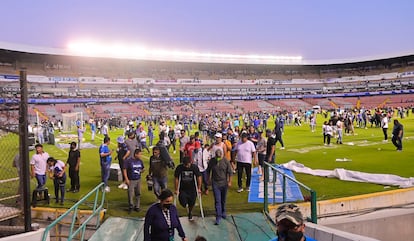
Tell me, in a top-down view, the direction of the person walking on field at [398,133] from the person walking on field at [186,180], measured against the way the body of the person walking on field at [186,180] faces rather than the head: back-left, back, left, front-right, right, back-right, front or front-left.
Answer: back-left

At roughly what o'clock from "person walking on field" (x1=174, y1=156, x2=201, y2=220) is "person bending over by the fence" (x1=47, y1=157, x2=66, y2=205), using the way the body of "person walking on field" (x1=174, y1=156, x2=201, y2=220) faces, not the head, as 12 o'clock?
"person bending over by the fence" (x1=47, y1=157, x2=66, y2=205) is roughly at 4 o'clock from "person walking on field" (x1=174, y1=156, x2=201, y2=220).

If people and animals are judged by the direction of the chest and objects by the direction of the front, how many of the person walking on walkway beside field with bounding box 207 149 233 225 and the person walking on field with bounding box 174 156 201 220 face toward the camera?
2

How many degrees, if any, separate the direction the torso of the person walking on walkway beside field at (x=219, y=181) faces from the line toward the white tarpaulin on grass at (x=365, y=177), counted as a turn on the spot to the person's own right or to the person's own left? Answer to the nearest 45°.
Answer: approximately 135° to the person's own left

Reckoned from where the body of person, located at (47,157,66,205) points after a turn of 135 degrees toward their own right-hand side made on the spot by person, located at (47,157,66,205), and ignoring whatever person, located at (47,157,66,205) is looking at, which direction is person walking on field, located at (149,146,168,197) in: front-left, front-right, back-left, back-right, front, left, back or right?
back-right

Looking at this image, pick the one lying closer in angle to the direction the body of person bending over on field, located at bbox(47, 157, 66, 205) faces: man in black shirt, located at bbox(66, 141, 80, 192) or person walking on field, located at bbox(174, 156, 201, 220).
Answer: the person walking on field

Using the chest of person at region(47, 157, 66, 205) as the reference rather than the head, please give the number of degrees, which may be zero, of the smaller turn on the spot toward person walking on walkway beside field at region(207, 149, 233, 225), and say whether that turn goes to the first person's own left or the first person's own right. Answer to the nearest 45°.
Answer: approximately 90° to the first person's own left

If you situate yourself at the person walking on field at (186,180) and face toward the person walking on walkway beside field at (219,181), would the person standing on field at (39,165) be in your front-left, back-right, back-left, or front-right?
back-left

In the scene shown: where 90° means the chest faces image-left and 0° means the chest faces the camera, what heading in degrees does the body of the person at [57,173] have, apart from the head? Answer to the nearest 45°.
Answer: approximately 45°

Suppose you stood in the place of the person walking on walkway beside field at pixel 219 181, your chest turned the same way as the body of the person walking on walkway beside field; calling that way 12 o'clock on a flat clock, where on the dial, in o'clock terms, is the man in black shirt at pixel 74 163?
The man in black shirt is roughly at 4 o'clock from the person walking on walkway beside field.

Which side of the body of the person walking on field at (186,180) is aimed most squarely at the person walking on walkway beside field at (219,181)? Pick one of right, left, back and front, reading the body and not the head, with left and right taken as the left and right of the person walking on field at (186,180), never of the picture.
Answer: left

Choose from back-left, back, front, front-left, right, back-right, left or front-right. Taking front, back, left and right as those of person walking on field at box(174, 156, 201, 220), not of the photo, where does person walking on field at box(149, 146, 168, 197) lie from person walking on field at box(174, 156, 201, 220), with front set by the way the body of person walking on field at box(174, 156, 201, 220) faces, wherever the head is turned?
back-right

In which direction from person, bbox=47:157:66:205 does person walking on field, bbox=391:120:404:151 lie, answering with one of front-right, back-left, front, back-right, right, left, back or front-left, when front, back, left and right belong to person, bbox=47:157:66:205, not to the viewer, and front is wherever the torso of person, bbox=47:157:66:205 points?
back-left

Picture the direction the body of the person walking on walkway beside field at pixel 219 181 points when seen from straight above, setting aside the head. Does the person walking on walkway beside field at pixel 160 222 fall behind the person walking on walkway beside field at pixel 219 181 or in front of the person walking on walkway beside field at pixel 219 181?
in front

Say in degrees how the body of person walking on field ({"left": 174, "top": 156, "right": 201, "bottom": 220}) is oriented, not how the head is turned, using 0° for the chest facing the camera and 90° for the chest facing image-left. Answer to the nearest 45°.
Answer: approximately 0°
